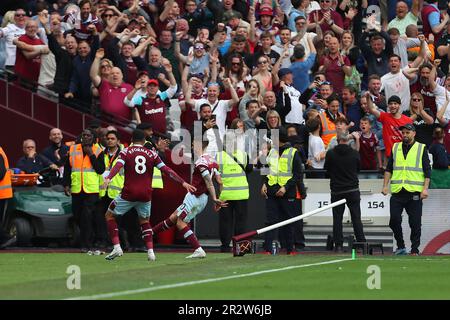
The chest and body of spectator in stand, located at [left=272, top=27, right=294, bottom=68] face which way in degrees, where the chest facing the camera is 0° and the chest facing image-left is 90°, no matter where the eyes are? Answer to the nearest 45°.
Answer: approximately 0°

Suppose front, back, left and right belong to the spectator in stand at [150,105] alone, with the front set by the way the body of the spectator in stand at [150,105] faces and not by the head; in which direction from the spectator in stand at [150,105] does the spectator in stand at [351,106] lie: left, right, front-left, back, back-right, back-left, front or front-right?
left

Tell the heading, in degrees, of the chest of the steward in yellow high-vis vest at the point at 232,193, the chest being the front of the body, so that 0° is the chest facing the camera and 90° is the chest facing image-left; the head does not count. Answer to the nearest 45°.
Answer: approximately 180°

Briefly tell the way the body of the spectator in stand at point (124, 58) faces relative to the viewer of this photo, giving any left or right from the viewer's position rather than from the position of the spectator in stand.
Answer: facing the viewer and to the right of the viewer

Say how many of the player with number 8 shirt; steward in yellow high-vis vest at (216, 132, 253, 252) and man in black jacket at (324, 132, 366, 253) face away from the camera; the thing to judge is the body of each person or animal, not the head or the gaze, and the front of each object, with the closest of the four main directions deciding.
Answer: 3

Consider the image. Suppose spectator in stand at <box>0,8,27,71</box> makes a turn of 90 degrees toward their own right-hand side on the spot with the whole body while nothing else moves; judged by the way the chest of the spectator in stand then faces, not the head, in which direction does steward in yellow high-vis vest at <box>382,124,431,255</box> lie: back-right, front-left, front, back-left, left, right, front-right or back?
left

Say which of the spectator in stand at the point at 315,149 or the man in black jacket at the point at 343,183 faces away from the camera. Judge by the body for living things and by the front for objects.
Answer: the man in black jacket

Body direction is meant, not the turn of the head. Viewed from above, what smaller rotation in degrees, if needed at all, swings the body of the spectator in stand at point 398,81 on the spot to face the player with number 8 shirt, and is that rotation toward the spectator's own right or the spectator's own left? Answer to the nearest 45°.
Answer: approximately 45° to the spectator's own right

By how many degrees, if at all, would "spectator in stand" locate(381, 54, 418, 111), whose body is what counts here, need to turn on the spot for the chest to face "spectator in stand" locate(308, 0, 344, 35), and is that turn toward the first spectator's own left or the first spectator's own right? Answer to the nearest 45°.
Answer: approximately 135° to the first spectator's own right

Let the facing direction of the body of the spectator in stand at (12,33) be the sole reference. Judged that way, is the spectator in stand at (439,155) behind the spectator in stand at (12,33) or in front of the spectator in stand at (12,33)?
in front

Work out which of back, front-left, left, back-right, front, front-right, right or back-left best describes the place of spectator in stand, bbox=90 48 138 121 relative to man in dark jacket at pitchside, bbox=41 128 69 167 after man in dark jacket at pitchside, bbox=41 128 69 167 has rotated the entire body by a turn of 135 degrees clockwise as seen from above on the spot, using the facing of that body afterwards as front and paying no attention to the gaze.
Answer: back-right

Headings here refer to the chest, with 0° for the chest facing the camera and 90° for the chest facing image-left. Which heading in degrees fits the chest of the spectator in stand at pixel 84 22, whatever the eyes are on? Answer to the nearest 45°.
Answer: approximately 0°

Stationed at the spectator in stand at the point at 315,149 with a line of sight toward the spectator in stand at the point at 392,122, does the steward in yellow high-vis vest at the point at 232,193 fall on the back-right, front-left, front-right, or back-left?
back-right
